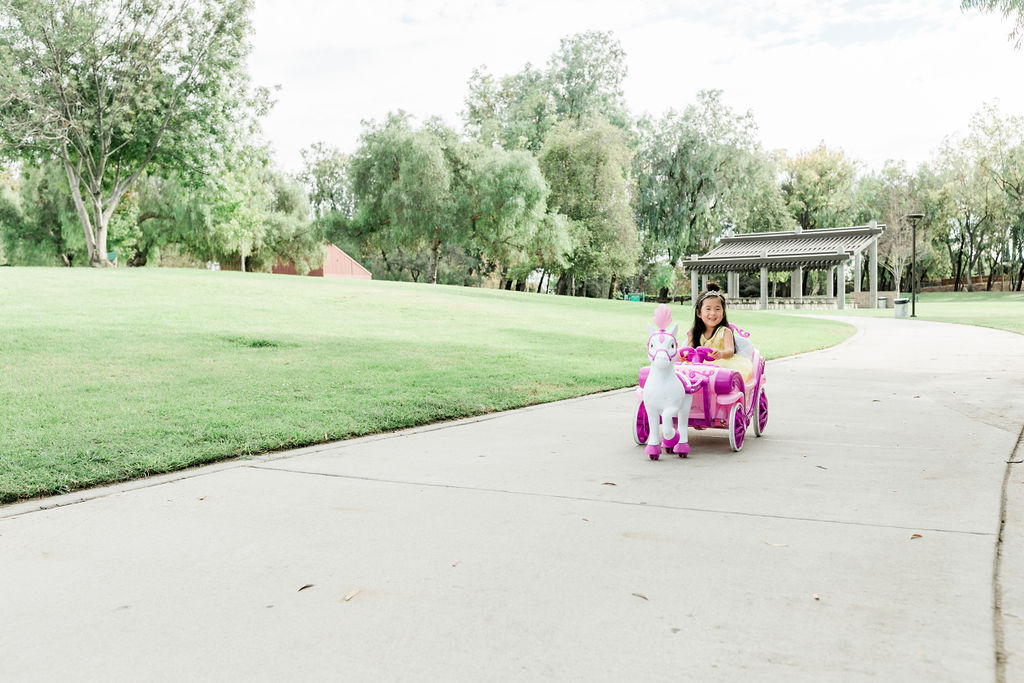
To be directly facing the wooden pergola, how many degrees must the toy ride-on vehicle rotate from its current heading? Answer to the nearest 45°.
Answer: approximately 135° to its right

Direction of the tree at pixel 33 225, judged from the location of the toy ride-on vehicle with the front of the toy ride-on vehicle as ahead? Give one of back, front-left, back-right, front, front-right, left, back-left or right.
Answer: right

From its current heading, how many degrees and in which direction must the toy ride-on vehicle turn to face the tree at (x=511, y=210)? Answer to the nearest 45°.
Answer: approximately 135° to its right

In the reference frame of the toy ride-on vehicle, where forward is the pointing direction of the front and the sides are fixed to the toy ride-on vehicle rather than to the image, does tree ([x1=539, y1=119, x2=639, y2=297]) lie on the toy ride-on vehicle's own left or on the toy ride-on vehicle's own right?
on the toy ride-on vehicle's own right

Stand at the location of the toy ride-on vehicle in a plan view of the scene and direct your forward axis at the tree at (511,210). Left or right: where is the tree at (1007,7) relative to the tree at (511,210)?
right

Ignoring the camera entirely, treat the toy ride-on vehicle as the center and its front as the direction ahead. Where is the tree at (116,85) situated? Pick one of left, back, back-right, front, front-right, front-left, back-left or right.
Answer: right

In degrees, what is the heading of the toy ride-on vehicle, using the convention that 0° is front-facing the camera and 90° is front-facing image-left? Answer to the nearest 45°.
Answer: approximately 45°
